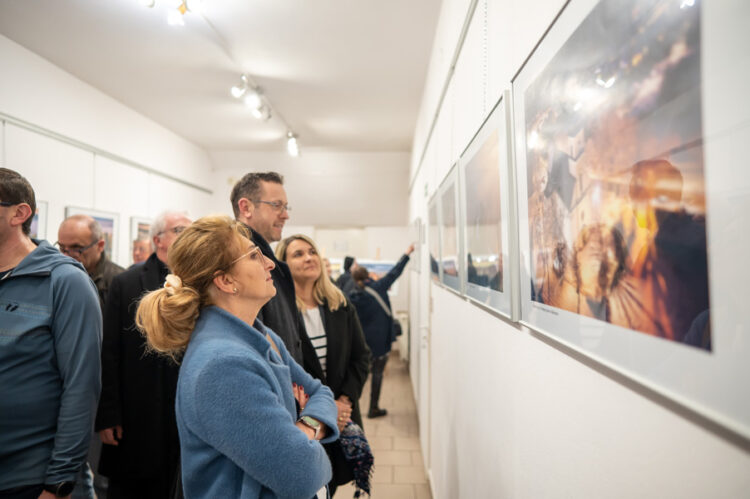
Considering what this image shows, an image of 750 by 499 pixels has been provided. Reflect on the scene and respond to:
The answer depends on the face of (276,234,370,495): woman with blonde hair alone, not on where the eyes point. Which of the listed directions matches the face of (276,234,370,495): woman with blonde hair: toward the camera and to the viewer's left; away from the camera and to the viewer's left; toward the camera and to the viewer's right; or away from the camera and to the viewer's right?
toward the camera and to the viewer's right

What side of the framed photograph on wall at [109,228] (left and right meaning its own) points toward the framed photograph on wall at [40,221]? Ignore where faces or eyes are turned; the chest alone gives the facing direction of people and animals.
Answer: right

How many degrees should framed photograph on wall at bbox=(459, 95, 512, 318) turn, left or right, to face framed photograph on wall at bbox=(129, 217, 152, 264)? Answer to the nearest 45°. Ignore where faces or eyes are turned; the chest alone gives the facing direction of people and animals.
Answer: approximately 45° to its right

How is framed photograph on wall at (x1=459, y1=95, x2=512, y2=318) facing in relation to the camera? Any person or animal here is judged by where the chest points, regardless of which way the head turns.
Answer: to the viewer's left

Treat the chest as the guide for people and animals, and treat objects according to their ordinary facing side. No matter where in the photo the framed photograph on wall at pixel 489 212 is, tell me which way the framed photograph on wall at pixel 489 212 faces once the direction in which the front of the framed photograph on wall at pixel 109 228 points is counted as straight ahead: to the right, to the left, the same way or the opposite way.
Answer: the opposite way

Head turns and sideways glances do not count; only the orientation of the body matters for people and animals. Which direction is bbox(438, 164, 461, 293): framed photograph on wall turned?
to the viewer's left

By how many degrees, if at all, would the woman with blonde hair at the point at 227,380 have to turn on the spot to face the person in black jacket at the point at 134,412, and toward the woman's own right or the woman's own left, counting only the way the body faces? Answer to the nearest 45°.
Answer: approximately 90° to the woman's own left

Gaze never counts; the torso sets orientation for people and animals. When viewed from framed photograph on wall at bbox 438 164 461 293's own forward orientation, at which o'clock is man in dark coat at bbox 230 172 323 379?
The man in dark coat is roughly at 11 o'clock from the framed photograph on wall.

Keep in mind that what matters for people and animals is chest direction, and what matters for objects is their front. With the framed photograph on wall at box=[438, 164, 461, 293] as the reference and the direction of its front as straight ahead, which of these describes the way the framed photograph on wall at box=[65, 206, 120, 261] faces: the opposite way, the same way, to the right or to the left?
the opposite way

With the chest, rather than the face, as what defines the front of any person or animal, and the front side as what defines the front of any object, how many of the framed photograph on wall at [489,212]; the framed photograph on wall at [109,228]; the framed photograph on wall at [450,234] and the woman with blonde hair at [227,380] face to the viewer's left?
2

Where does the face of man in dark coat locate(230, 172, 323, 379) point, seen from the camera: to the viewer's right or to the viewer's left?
to the viewer's right
